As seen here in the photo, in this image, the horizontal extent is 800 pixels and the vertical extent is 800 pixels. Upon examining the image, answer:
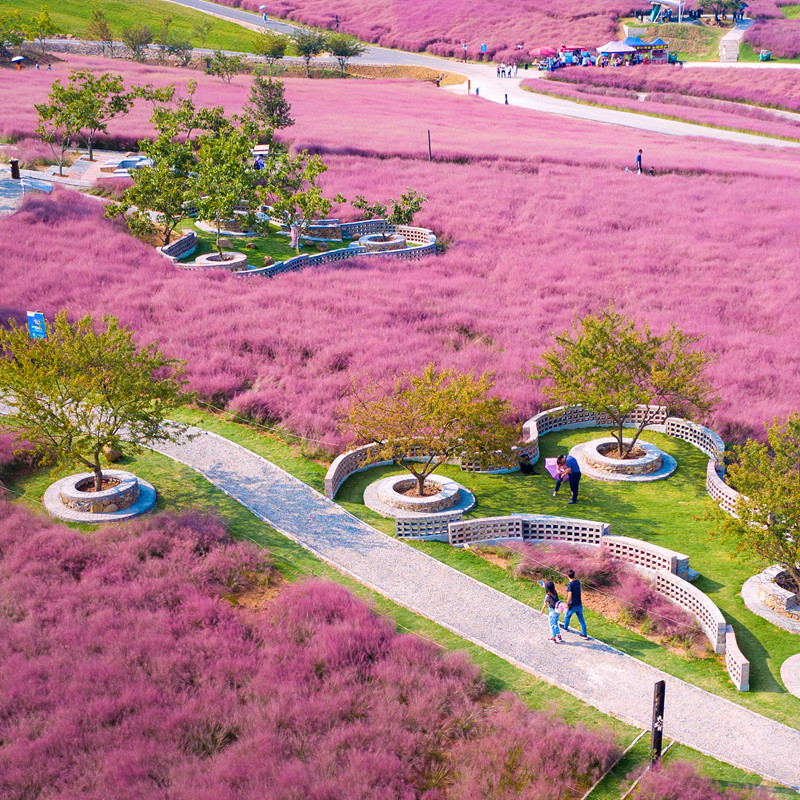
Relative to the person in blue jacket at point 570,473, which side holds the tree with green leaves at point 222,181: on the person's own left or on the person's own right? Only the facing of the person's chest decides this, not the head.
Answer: on the person's own right

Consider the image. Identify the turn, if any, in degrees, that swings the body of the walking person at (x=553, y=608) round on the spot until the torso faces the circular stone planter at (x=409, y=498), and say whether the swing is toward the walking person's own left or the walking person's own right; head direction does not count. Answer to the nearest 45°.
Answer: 0° — they already face it

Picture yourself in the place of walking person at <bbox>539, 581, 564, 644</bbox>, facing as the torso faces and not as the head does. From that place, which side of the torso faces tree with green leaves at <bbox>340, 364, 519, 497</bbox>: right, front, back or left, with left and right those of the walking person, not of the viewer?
front

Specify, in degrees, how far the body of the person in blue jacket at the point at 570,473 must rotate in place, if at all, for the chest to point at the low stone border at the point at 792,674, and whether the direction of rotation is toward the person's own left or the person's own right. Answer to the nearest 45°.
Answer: approximately 135° to the person's own left

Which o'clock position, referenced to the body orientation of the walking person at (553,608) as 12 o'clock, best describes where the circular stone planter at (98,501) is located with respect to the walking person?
The circular stone planter is roughly at 11 o'clock from the walking person.

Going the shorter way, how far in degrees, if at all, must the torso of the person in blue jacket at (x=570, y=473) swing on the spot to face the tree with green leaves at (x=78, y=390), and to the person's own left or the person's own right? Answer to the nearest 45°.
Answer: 0° — they already face it

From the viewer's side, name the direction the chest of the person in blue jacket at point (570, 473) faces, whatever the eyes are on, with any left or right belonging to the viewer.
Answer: facing to the left of the viewer

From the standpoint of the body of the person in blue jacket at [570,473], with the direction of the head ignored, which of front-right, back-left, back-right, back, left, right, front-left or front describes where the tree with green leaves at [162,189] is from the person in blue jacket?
front-right

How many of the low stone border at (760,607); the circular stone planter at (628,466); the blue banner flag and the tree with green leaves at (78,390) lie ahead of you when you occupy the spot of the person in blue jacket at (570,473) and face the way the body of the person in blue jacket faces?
2

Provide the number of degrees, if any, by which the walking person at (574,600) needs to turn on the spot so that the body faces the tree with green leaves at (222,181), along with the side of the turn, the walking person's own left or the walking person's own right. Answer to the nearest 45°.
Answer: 0° — they already face it

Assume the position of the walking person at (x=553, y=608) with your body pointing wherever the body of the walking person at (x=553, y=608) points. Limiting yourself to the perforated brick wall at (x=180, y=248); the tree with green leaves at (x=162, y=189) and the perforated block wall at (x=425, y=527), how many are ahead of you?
3
